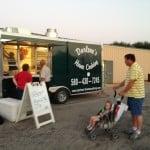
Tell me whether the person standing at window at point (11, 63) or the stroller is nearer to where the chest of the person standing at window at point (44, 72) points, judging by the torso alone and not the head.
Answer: the person standing at window

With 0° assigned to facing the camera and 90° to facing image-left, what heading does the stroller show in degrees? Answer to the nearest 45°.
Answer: approximately 90°

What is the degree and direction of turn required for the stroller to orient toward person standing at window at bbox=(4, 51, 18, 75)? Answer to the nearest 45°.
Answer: approximately 45° to its right
